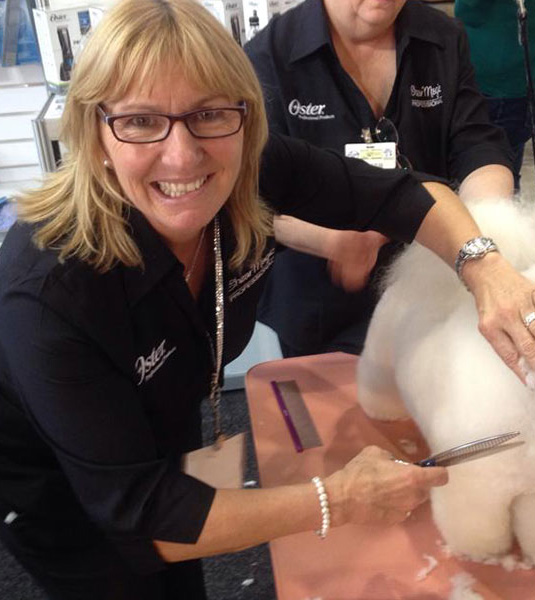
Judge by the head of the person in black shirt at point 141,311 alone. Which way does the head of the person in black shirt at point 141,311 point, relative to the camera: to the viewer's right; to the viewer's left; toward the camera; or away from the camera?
toward the camera

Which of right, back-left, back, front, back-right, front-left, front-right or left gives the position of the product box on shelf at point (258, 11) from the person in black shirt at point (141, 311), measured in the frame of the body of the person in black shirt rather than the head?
back-left

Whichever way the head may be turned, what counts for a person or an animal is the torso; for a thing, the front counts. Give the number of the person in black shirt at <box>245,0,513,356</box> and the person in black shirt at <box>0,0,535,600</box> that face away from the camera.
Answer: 0

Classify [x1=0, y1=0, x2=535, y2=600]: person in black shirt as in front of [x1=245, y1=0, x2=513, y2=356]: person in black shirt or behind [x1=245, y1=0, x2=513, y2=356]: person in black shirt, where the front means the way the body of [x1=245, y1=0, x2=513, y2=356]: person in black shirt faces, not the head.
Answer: in front

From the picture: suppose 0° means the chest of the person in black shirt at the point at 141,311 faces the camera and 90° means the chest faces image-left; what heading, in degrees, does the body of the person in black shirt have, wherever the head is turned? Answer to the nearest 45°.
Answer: approximately 315°

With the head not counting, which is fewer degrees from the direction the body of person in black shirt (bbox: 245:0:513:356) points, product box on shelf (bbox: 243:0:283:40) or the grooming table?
the grooming table

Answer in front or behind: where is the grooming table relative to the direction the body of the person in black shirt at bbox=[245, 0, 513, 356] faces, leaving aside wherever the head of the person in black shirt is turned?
in front

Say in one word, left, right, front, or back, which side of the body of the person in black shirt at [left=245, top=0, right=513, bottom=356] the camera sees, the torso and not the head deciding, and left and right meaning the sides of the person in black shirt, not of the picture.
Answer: front
